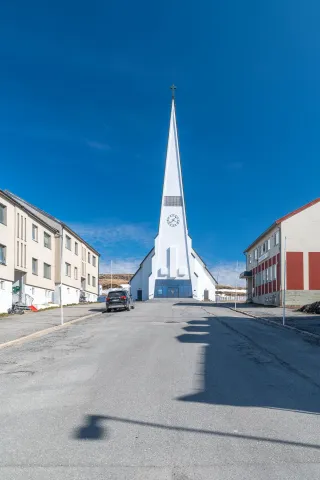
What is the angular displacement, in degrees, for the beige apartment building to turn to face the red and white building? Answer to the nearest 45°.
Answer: approximately 45° to its left

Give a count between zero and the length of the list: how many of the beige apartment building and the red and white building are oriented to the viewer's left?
1

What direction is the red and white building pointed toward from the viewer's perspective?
to the viewer's left

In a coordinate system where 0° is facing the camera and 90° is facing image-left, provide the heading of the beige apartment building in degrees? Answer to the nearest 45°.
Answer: approximately 315°
